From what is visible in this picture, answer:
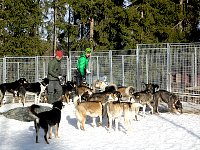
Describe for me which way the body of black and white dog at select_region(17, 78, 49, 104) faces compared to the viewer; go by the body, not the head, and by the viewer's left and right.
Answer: facing to the right of the viewer

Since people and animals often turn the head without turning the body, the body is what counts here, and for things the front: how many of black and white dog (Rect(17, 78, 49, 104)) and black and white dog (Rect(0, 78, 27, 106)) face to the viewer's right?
2

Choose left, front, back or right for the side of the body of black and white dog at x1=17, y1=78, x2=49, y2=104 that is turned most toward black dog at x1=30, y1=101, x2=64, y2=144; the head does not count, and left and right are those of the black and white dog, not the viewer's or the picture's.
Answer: right

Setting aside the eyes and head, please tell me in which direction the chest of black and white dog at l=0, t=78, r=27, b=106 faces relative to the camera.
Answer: to the viewer's right

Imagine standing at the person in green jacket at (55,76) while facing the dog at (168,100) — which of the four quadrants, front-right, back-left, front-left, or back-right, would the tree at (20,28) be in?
back-left
